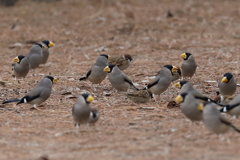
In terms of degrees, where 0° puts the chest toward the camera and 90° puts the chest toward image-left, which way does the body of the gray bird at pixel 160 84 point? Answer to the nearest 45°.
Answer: approximately 270°

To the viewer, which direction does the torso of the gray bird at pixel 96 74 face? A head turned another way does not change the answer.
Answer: to the viewer's right

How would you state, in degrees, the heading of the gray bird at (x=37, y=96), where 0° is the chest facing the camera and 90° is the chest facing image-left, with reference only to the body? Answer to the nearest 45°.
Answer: approximately 270°

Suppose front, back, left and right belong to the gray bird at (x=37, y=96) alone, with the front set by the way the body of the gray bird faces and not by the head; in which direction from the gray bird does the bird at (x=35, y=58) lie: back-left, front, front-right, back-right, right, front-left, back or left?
left

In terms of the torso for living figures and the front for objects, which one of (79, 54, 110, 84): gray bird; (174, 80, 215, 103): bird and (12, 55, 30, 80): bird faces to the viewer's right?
the gray bird

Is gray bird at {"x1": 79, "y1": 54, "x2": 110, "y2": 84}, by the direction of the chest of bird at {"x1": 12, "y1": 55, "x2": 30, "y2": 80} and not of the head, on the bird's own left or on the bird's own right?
on the bird's own left

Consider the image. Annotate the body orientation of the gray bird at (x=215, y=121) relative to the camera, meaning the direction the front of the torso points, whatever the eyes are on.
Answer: to the viewer's left

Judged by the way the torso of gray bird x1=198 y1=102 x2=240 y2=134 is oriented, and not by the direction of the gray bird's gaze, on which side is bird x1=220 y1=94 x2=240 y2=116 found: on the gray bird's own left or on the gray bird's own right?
on the gray bird's own right

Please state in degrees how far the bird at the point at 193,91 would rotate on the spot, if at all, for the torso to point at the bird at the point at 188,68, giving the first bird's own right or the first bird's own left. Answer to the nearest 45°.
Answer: approximately 90° to the first bird's own right
